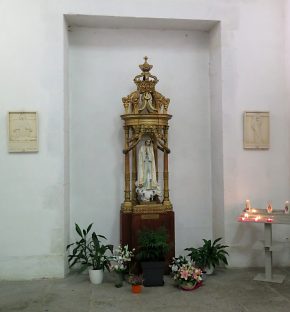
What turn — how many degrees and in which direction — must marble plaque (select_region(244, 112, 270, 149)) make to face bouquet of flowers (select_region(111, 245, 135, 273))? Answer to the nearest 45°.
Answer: approximately 45° to its right

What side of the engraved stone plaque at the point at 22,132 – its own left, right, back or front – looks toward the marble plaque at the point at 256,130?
left

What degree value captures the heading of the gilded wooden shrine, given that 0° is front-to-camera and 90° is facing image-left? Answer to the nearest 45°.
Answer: approximately 0°

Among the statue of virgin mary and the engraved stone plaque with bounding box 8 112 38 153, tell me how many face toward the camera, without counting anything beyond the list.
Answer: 2
